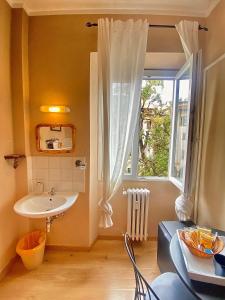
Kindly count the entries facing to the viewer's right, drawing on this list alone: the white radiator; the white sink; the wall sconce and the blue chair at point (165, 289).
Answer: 1

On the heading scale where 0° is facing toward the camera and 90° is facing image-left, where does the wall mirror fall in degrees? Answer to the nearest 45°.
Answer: approximately 0°

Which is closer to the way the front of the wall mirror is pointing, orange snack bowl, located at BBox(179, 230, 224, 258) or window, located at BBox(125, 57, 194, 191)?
the orange snack bowl

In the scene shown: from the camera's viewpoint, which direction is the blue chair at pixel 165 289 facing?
to the viewer's right

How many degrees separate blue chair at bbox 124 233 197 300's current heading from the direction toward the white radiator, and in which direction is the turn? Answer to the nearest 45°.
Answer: approximately 90° to its left

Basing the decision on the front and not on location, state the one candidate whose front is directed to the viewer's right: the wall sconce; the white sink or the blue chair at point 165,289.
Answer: the blue chair
